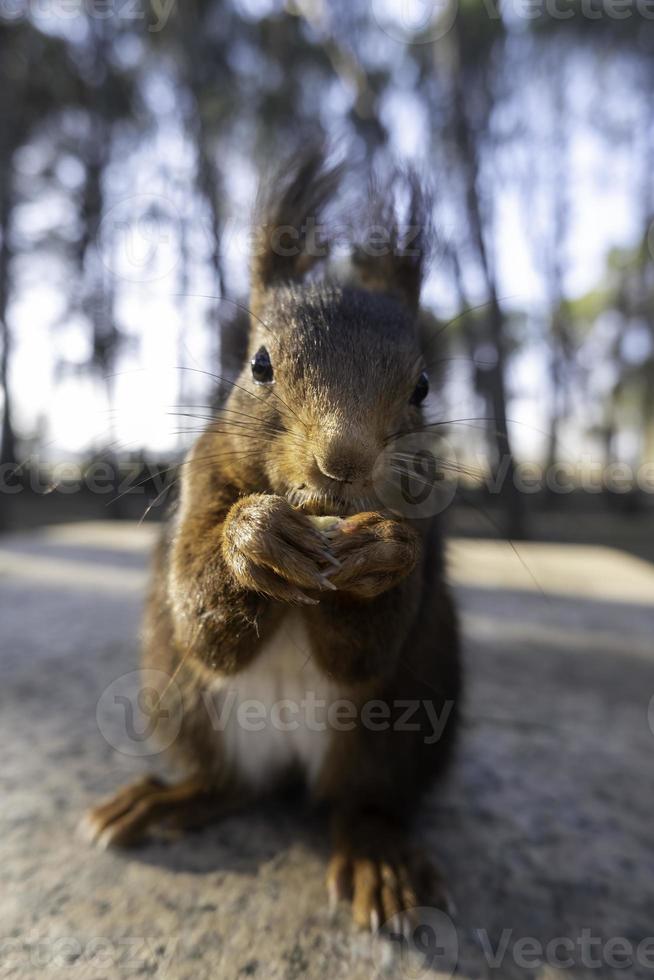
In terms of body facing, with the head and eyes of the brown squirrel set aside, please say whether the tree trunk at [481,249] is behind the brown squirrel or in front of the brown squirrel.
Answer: behind

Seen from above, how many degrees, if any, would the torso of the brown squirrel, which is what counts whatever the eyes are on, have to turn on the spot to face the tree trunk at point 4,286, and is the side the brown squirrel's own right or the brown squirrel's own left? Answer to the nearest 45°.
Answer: approximately 135° to the brown squirrel's own right

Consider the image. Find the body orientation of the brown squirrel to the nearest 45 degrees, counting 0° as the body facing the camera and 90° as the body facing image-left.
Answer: approximately 0°
